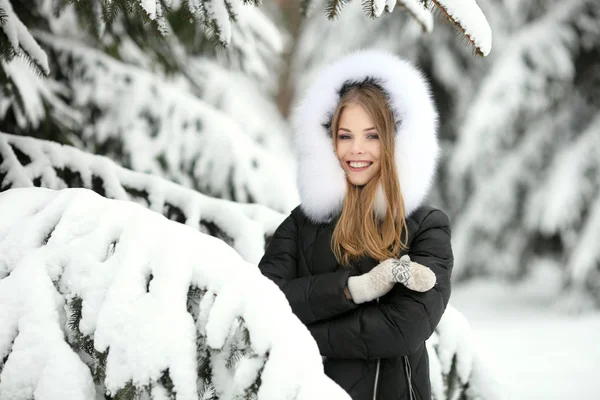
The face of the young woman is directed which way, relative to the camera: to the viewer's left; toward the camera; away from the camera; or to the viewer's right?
toward the camera

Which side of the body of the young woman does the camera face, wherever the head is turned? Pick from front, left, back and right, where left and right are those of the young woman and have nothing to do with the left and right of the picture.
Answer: front
